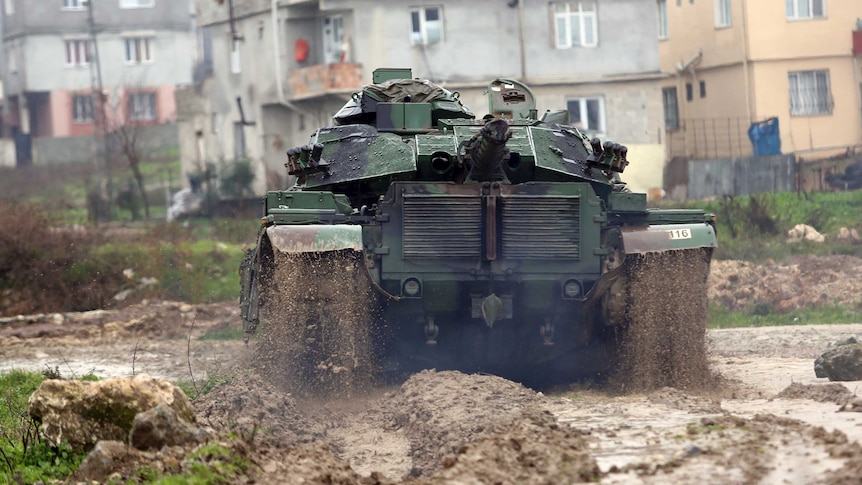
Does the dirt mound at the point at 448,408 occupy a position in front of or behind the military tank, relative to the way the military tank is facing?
behind

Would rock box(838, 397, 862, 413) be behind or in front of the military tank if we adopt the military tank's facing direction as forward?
behind

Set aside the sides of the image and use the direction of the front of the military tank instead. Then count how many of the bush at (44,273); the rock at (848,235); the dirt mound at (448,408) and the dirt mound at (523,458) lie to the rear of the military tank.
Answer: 2

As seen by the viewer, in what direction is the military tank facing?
away from the camera

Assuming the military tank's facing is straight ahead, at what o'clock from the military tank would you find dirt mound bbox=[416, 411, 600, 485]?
The dirt mound is roughly at 6 o'clock from the military tank.

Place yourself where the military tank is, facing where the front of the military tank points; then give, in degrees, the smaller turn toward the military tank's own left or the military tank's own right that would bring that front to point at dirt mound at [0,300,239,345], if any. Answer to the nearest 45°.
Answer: approximately 45° to the military tank's own left

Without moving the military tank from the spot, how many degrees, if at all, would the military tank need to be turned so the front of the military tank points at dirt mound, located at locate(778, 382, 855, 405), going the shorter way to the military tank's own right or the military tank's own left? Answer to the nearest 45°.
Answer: approximately 135° to the military tank's own right

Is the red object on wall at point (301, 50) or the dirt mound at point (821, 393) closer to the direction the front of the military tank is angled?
the red object on wall

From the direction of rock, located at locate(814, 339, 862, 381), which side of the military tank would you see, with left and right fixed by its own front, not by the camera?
right

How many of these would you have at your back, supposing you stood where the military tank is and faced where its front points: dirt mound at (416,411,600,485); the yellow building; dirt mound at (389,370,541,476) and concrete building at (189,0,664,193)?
2

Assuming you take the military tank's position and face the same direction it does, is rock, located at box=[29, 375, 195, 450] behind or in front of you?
behind

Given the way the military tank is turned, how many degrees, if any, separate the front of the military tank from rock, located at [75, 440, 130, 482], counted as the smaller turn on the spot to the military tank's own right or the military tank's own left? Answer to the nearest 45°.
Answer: approximately 135° to the military tank's own left

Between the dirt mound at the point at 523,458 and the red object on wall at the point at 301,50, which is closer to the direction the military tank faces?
the red object on wall

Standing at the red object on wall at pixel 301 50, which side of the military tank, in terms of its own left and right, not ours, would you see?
front
